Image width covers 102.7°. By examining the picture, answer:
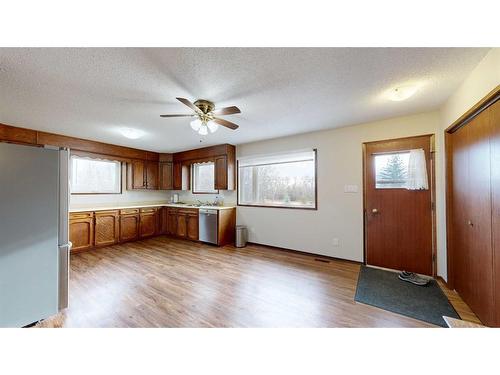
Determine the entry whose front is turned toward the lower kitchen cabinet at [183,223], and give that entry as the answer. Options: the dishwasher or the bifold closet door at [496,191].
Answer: the bifold closet door

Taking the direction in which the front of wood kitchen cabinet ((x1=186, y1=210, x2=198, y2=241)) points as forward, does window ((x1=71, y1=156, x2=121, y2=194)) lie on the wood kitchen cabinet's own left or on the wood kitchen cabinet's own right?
on the wood kitchen cabinet's own right

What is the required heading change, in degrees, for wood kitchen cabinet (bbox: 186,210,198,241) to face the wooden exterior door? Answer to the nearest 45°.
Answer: approximately 90° to its left

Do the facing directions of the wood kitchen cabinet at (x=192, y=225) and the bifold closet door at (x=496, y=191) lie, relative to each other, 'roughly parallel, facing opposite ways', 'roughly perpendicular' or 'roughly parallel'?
roughly perpendicular

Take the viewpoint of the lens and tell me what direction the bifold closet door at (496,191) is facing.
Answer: facing to the left of the viewer

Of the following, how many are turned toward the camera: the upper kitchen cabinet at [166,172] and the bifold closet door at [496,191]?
1

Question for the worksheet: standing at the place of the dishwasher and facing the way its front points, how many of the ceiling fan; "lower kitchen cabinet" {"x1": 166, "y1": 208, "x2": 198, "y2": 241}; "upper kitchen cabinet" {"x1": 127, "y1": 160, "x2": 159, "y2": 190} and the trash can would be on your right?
2

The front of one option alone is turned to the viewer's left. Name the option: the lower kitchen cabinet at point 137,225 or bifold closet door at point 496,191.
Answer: the bifold closet door

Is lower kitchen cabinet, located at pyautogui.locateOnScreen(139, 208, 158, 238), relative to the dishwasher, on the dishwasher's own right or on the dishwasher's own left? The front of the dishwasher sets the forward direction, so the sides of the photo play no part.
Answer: on the dishwasher's own right
